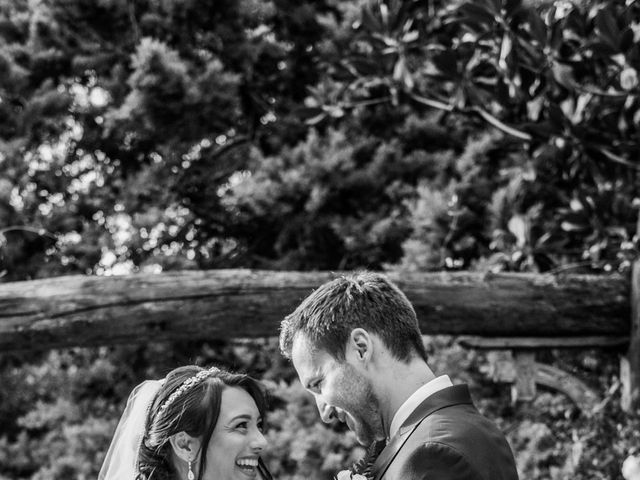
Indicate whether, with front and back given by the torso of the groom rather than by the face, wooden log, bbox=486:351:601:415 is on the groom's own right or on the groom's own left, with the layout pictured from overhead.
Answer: on the groom's own right

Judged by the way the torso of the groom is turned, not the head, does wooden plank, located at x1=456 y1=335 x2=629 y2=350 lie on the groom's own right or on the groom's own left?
on the groom's own right

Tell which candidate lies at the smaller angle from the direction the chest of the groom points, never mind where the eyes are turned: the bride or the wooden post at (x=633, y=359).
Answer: the bride

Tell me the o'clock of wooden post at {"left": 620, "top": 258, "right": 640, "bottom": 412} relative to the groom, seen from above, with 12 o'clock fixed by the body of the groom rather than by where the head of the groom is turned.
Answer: The wooden post is roughly at 4 o'clock from the groom.

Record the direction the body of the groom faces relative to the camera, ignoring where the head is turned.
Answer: to the viewer's left

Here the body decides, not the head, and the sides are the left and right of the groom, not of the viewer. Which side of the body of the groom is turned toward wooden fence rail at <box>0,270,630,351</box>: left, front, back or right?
right

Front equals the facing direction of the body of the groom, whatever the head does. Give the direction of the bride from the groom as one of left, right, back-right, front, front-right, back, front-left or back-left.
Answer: front-right
